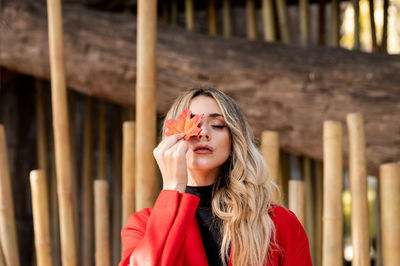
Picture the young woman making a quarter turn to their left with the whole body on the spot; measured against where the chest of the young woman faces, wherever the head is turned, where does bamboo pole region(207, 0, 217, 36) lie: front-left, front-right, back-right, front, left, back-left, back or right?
left

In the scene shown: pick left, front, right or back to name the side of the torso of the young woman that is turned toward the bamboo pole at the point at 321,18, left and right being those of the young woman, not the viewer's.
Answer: back

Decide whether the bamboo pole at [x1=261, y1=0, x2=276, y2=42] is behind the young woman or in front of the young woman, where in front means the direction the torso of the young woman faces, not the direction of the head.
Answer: behind

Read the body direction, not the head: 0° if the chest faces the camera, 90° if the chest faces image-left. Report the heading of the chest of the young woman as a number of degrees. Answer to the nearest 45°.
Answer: approximately 0°

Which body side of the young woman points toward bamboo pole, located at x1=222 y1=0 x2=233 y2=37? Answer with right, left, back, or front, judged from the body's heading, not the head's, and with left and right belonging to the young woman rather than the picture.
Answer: back

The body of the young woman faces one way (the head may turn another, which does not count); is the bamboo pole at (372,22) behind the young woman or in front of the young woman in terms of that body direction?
behind

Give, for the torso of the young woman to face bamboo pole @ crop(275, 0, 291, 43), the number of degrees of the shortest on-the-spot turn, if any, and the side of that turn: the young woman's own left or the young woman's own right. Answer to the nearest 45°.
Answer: approximately 180°
